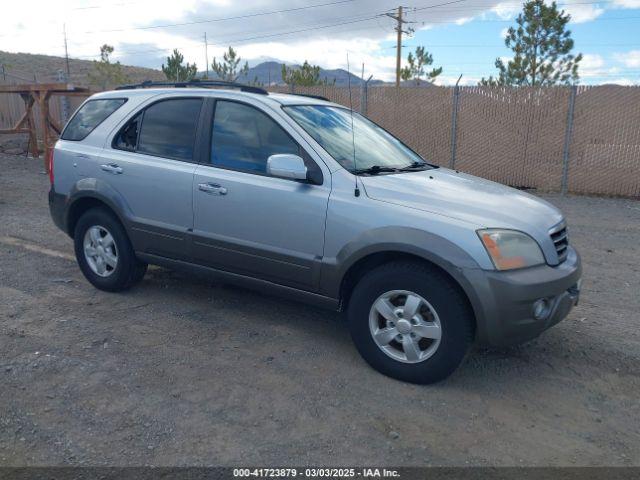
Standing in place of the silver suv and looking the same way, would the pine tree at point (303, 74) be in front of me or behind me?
behind

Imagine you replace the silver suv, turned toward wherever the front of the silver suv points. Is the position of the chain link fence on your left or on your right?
on your left

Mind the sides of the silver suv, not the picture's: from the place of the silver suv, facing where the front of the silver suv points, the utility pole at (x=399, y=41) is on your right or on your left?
on your left

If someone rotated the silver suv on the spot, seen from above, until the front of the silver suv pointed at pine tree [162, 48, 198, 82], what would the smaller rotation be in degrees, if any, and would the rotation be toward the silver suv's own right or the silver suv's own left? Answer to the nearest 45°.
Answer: approximately 135° to the silver suv's own left

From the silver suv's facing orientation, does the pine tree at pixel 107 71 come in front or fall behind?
behind

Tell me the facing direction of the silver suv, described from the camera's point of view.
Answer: facing the viewer and to the right of the viewer
